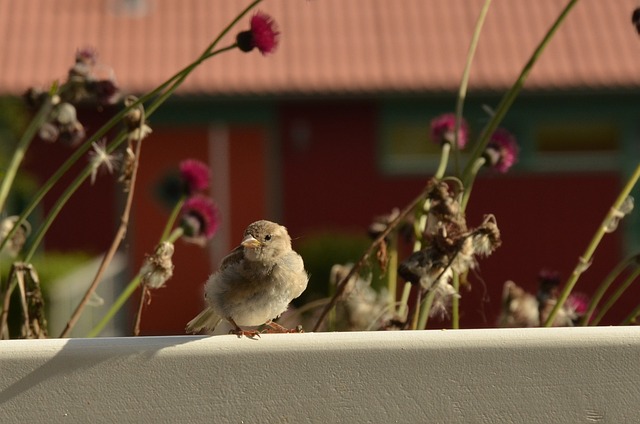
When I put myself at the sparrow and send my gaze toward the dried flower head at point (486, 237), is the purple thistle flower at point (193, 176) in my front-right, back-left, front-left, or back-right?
back-left

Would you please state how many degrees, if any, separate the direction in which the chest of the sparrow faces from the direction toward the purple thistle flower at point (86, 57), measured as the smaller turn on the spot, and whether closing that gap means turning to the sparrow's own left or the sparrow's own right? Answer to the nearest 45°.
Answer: approximately 180°

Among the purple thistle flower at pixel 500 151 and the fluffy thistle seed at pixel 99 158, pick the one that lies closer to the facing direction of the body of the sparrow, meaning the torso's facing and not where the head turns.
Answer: the purple thistle flower

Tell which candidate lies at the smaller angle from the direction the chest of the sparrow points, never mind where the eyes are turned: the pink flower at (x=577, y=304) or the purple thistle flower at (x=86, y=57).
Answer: the pink flower

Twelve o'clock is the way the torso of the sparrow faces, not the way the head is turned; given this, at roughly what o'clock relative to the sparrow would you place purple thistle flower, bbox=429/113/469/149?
The purple thistle flower is roughly at 9 o'clock from the sparrow.

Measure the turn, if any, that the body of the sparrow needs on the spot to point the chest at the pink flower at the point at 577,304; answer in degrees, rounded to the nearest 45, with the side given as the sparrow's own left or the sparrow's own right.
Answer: approximately 90° to the sparrow's own left

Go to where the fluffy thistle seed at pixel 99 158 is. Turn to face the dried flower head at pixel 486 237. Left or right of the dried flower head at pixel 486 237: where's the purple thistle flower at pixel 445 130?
left

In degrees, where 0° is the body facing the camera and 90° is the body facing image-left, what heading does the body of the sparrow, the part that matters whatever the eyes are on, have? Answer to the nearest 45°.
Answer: approximately 315°
